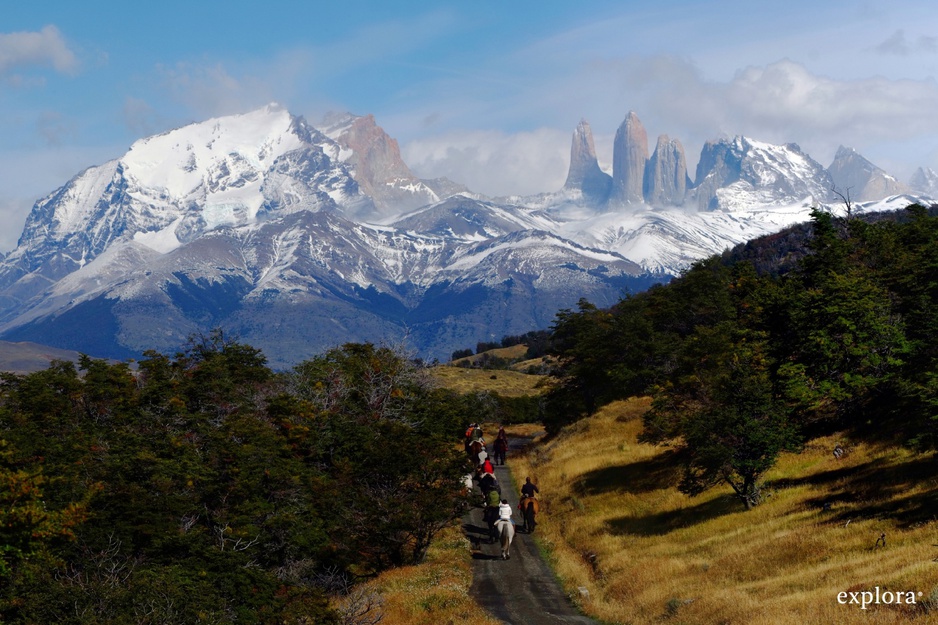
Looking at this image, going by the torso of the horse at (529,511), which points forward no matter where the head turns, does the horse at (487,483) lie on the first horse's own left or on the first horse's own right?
on the first horse's own left

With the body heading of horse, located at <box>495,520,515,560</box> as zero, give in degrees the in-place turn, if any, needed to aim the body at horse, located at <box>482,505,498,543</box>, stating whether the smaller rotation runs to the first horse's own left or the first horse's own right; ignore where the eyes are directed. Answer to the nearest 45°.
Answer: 0° — it already faces it

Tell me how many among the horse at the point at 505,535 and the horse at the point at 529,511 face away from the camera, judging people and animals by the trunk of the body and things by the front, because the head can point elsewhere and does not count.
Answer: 2

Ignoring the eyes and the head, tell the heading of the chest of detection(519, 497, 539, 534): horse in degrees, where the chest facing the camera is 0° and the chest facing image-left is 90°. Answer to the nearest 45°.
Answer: approximately 180°

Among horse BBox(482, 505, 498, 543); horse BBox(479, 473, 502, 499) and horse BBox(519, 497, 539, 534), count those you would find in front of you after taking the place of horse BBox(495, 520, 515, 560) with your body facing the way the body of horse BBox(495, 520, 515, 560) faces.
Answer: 3

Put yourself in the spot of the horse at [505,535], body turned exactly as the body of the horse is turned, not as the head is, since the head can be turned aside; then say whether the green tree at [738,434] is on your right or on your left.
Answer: on your right

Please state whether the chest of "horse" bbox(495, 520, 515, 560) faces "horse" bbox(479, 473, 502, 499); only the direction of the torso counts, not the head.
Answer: yes

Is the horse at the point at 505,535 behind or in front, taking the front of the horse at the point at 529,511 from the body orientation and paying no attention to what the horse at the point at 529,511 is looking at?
behind

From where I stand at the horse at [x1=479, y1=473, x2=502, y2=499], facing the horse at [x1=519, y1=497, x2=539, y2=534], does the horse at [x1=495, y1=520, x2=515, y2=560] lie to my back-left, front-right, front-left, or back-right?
front-right

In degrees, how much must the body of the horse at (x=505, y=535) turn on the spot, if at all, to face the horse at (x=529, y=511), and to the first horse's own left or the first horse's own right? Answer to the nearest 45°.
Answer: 0° — it already faces it

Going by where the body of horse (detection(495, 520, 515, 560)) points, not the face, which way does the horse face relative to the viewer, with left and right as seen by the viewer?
facing away from the viewer

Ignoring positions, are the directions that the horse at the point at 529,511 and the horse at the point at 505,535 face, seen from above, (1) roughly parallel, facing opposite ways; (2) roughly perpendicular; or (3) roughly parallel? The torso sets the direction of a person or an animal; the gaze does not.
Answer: roughly parallel
